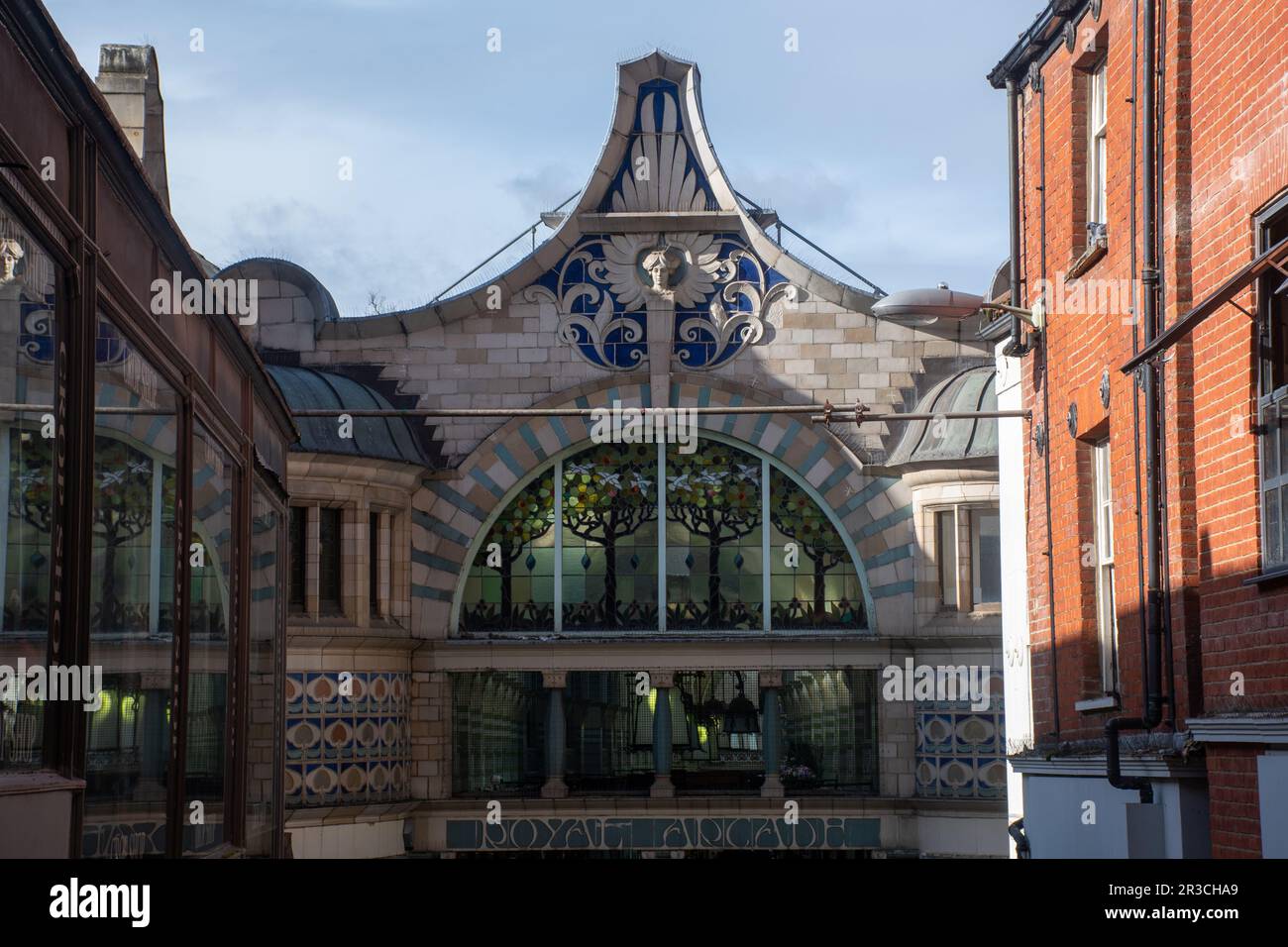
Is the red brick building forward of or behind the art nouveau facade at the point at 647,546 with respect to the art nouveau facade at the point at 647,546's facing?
forward

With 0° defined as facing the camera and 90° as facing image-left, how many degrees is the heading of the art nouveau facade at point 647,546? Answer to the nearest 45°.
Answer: approximately 0°

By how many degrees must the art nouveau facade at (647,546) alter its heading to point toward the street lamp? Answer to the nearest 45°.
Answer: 0° — it already faces it
